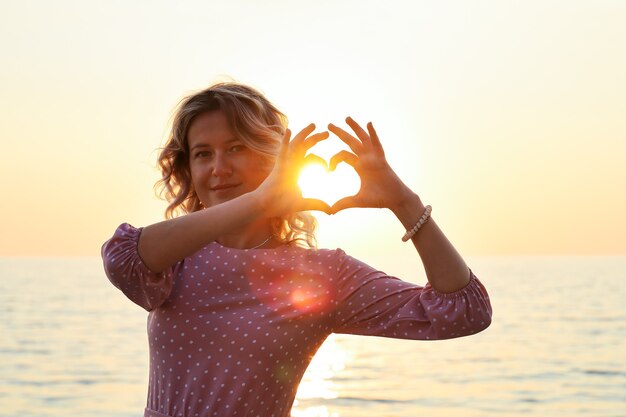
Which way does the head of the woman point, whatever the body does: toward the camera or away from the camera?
toward the camera

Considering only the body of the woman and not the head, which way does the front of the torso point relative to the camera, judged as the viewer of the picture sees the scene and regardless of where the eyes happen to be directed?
toward the camera
